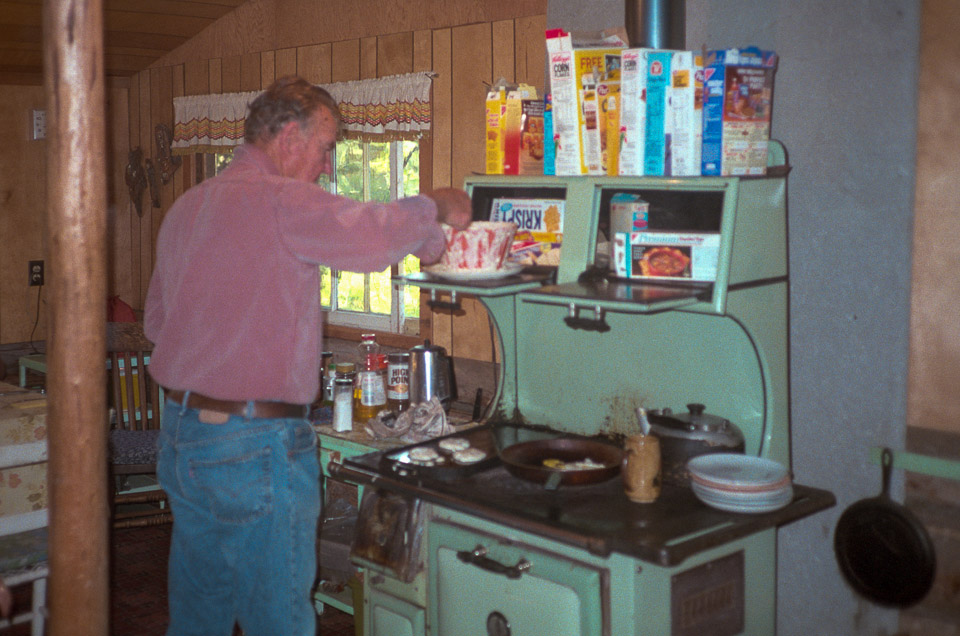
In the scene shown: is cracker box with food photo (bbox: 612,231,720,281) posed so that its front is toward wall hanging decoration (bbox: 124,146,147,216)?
no

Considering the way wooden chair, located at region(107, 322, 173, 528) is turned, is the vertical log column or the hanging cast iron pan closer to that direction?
the vertical log column

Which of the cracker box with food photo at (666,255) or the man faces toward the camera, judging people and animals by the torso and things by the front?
the cracker box with food photo

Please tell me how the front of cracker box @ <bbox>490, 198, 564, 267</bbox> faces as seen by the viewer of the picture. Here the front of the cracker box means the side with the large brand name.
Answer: facing the viewer

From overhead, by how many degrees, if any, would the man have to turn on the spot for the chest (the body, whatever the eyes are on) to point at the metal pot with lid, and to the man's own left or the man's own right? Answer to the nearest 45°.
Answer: approximately 45° to the man's own right

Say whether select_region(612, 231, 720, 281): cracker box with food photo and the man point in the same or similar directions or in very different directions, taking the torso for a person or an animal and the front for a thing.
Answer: very different directions

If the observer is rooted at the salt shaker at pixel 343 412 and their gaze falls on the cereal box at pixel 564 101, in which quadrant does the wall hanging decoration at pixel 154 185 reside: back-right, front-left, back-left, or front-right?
back-left

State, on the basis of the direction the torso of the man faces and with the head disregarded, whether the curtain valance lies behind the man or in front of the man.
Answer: in front

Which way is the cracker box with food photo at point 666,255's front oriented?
toward the camera

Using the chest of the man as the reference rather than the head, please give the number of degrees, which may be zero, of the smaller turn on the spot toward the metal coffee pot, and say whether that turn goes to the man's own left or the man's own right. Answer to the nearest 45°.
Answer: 0° — they already face it

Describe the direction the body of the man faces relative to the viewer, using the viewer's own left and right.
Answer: facing away from the viewer and to the right of the viewer

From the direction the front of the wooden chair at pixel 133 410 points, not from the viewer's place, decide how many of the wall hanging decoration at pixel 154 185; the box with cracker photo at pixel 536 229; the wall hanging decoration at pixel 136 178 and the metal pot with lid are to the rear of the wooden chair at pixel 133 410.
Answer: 2

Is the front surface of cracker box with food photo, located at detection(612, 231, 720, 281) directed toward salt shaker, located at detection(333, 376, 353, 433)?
no

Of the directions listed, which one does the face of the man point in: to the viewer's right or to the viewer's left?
to the viewer's right
